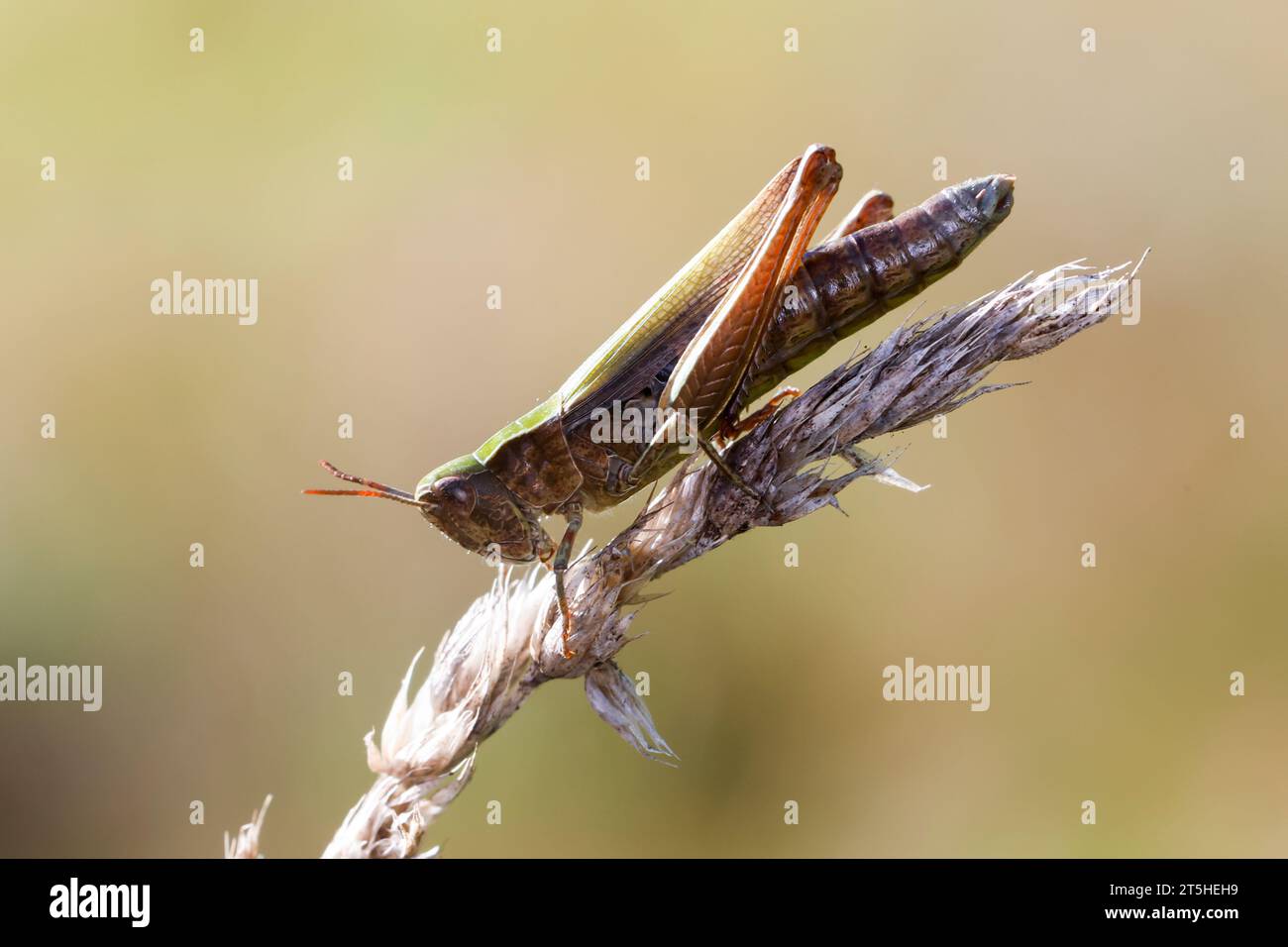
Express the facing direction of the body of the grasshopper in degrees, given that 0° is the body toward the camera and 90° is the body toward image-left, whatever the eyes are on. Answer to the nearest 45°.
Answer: approximately 90°
